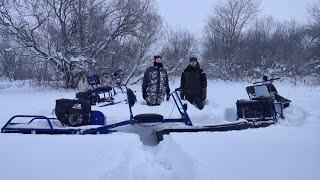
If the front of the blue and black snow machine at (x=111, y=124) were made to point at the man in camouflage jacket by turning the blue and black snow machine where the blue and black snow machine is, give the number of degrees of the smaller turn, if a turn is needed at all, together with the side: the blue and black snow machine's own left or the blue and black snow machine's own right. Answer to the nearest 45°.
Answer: approximately 45° to the blue and black snow machine's own left

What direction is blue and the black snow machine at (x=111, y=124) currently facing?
to the viewer's right

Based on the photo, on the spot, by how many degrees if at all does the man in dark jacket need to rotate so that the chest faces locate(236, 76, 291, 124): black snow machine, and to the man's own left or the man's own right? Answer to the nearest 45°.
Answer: approximately 45° to the man's own left

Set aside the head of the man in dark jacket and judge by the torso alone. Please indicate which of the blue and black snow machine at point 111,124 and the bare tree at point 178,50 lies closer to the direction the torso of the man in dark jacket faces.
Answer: the blue and black snow machine

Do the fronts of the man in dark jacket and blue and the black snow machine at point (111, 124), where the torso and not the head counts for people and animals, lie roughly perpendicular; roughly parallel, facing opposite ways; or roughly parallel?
roughly perpendicular

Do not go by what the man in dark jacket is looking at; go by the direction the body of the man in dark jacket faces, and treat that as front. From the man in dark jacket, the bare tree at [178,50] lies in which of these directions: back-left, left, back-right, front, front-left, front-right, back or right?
back

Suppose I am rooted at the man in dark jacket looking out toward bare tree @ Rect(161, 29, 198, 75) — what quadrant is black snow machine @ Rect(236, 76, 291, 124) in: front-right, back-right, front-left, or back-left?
back-right

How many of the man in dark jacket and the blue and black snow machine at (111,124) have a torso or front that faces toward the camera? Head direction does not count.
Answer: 1

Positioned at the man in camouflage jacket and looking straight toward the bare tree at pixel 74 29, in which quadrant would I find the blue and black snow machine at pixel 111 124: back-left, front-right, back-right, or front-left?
back-left

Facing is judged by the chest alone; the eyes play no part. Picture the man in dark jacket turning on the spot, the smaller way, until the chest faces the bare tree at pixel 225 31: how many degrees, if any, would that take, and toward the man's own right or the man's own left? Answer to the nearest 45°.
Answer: approximately 180°

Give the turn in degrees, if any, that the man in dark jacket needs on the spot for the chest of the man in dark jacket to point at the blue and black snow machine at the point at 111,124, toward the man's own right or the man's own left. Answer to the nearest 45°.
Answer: approximately 45° to the man's own right
